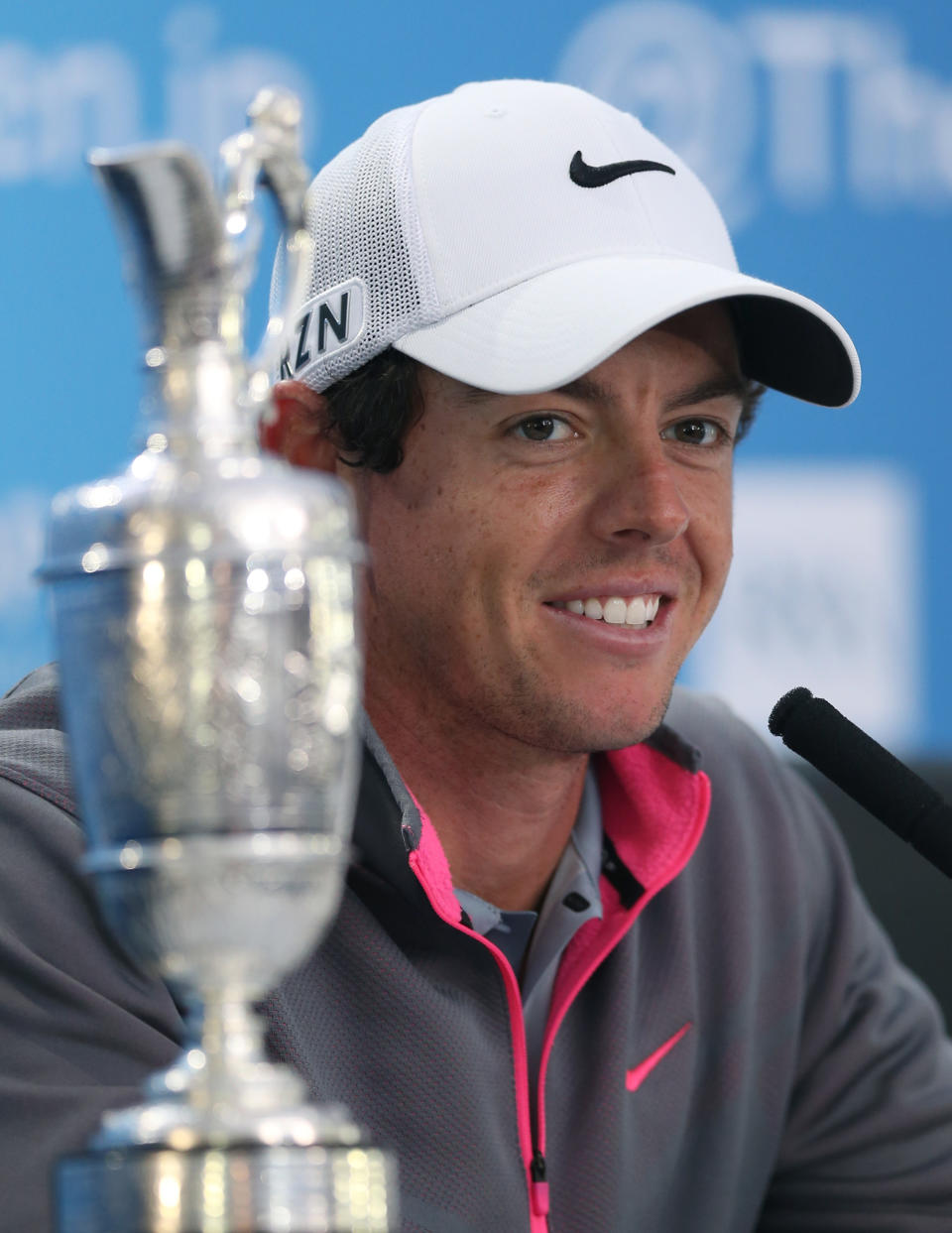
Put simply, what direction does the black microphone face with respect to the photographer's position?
facing to the left of the viewer
